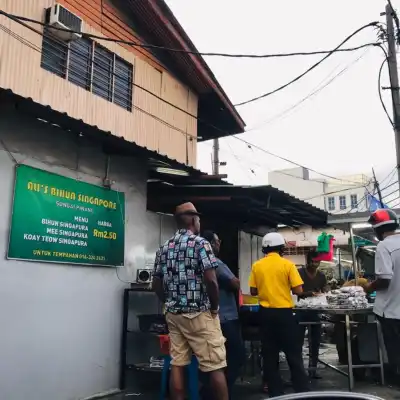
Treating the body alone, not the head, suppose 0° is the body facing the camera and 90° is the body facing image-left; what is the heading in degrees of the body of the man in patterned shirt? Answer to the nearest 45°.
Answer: approximately 225°

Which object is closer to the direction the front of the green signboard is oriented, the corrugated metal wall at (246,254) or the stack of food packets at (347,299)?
the stack of food packets

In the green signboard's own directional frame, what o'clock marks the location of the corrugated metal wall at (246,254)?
The corrugated metal wall is roughly at 9 o'clock from the green signboard.

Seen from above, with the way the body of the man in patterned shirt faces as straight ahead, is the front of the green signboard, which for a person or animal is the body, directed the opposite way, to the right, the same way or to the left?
to the right

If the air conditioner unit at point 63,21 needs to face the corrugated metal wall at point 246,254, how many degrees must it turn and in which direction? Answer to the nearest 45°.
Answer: approximately 90° to its left

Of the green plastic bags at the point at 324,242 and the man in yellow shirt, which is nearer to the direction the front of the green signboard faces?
the man in yellow shirt

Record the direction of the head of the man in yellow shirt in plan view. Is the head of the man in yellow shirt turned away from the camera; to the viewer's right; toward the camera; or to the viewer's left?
away from the camera

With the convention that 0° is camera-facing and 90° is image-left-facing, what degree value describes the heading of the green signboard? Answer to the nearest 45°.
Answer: approximately 315°

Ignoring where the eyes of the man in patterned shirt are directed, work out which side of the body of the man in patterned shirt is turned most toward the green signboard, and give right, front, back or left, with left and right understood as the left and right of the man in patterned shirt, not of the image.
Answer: left

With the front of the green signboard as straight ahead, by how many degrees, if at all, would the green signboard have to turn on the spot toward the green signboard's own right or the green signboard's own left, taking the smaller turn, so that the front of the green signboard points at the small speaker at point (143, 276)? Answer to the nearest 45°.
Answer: approximately 90° to the green signboard's own left
